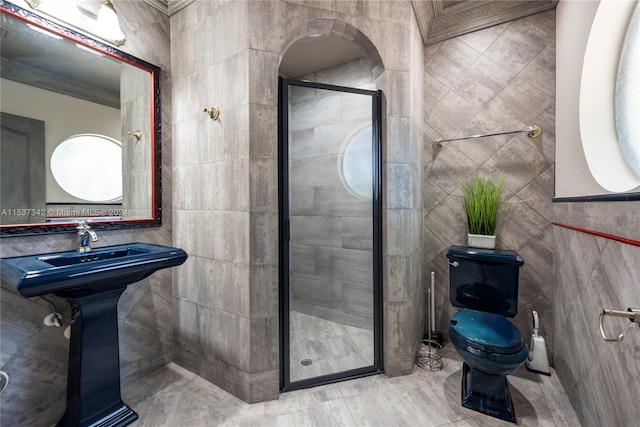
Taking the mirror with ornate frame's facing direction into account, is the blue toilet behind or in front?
in front

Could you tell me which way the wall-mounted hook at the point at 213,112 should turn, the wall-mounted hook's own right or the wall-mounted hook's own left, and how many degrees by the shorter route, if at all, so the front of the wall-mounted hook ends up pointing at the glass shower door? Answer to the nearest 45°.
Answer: approximately 135° to the wall-mounted hook's own left

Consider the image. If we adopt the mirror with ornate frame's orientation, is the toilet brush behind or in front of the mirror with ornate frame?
in front

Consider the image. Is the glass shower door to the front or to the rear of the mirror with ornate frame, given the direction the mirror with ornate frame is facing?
to the front

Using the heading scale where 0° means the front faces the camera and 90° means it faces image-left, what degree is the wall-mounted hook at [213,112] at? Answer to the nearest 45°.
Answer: approximately 45°

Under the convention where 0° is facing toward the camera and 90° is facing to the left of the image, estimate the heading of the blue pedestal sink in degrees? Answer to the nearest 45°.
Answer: approximately 315°

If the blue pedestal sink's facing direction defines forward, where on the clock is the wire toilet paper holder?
The wire toilet paper holder is roughly at 11 o'clock from the blue pedestal sink.

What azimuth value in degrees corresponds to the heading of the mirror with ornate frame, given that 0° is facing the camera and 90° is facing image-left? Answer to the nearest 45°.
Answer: approximately 315°

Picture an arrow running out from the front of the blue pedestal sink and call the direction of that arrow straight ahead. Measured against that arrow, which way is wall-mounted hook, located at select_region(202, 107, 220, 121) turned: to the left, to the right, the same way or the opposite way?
to the right

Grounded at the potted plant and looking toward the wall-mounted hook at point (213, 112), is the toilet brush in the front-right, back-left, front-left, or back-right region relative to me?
back-left
